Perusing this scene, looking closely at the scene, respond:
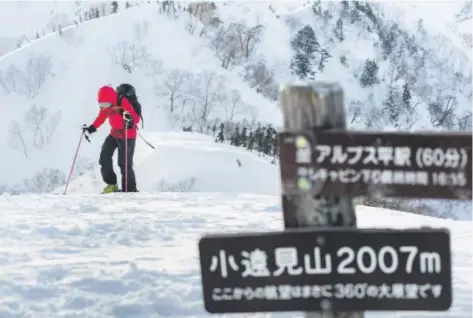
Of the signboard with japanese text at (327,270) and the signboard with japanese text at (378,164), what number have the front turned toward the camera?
2

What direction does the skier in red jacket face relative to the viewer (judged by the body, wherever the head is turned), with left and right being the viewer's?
facing the viewer and to the left of the viewer

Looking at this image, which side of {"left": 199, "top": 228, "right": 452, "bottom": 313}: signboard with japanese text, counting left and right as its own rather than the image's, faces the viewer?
front

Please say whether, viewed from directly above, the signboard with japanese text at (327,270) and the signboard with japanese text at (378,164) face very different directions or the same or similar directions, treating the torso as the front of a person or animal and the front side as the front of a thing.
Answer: same or similar directions

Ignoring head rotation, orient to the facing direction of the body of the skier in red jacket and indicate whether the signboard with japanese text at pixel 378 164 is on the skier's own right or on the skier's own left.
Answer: on the skier's own left

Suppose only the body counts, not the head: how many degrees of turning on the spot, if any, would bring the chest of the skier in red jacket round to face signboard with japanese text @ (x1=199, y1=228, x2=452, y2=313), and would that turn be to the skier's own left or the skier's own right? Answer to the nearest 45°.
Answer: approximately 45° to the skier's own left

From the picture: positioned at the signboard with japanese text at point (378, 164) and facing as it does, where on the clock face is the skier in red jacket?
The skier in red jacket is roughly at 5 o'clock from the signboard with japanese text.

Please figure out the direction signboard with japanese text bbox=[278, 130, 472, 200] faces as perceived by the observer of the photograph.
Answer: facing the viewer

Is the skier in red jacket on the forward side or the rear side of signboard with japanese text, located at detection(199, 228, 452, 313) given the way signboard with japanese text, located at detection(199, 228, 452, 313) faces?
on the rear side

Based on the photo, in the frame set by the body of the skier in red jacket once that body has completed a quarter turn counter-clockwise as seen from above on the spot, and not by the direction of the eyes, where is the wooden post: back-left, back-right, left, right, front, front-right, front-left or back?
front-right
